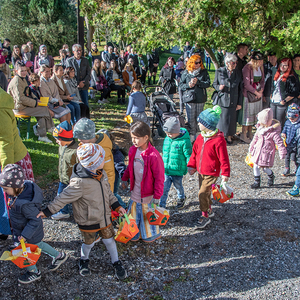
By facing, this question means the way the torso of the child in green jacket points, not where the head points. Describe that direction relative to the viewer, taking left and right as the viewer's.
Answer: facing the viewer and to the left of the viewer

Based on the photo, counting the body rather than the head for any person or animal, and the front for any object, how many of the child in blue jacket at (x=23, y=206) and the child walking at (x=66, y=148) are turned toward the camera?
0

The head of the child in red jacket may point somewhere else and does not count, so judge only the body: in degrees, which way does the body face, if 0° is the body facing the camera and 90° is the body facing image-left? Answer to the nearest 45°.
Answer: approximately 45°

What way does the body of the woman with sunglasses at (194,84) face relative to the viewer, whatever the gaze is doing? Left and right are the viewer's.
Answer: facing the viewer

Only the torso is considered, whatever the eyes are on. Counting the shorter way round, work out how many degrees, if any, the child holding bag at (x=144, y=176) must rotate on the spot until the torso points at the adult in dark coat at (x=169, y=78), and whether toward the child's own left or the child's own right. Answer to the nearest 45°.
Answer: approximately 135° to the child's own right
